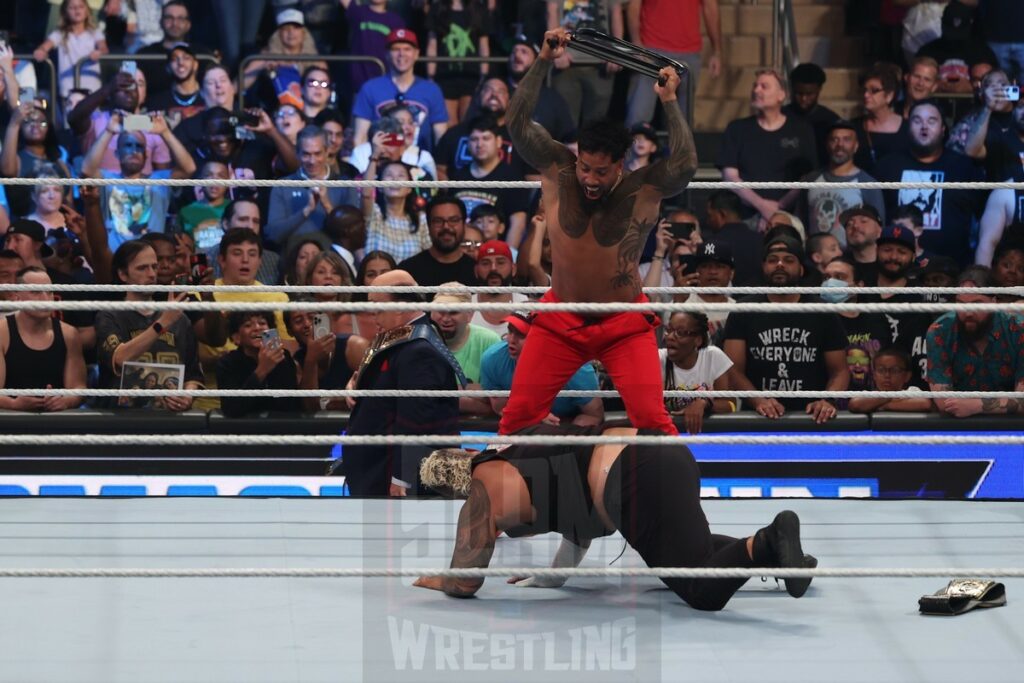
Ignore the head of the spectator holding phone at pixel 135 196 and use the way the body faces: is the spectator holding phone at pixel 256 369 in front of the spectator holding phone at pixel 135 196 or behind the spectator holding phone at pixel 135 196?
in front

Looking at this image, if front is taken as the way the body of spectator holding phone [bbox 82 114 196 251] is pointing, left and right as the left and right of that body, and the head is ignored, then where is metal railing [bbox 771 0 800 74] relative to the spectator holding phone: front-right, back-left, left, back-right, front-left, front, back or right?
left

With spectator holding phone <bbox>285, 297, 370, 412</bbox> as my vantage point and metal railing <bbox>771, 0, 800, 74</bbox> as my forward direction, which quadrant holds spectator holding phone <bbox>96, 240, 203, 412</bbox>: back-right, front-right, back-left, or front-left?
back-left

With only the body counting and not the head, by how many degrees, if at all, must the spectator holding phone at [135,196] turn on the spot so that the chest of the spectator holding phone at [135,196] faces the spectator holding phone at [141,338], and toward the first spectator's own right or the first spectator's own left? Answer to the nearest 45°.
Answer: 0° — they already face them

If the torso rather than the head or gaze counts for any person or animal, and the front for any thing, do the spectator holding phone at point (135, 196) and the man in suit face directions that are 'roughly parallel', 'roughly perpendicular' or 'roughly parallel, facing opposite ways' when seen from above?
roughly perpendicular
